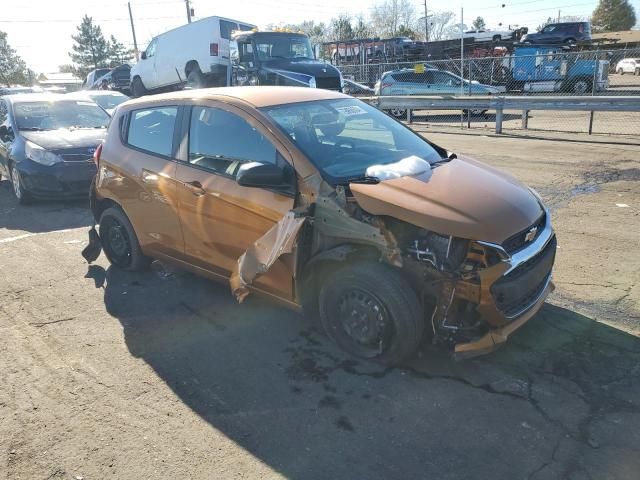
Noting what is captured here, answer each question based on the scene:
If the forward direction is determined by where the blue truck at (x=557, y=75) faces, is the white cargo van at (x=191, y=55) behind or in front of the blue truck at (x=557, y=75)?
behind

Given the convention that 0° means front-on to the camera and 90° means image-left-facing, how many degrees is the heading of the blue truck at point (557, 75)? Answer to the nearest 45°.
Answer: approximately 270°

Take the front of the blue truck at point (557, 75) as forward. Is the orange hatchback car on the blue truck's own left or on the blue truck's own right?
on the blue truck's own right

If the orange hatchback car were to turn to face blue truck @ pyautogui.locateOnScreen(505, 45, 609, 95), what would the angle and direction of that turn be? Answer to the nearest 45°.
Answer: approximately 90° to its left

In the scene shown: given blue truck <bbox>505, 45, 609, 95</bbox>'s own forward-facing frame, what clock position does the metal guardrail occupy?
The metal guardrail is roughly at 3 o'clock from the blue truck.

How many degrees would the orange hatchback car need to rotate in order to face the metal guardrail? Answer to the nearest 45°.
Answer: approximately 90° to its left

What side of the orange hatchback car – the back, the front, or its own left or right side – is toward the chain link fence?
left

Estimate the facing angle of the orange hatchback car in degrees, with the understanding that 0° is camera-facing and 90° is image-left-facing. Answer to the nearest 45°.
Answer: approximately 315°

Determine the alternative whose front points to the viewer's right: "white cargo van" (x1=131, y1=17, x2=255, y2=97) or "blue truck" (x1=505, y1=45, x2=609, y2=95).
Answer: the blue truck
